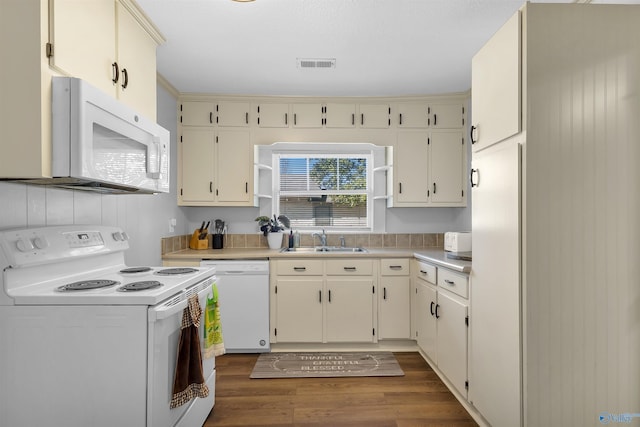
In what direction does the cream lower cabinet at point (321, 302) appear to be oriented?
toward the camera

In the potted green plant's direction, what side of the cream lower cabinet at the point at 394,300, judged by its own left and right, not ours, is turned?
right

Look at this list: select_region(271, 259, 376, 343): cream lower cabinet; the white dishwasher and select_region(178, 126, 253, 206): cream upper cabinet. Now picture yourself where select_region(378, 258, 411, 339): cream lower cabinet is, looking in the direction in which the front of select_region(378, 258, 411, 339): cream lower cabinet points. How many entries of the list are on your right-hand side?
3

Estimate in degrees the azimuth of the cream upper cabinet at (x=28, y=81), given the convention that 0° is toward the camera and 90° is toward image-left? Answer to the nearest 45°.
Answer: approximately 315°

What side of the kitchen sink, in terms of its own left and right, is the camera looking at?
front

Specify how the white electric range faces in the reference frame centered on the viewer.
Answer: facing the viewer and to the right of the viewer

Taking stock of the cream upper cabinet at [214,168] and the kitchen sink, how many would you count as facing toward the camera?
2

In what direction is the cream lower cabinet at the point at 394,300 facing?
toward the camera

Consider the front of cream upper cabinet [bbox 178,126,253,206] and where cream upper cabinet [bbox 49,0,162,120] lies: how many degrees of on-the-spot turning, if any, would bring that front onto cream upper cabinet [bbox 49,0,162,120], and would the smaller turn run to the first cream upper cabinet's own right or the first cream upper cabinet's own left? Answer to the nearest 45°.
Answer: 0° — it already faces it

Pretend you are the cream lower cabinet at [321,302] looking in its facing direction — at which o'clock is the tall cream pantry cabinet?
The tall cream pantry cabinet is roughly at 11 o'clock from the cream lower cabinet.

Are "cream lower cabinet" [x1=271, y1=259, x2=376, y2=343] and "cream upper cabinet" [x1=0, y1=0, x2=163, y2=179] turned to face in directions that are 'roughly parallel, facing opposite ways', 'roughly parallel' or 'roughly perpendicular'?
roughly perpendicular

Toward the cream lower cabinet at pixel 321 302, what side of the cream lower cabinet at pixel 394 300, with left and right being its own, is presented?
right

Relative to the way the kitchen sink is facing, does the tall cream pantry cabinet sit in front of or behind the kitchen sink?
in front

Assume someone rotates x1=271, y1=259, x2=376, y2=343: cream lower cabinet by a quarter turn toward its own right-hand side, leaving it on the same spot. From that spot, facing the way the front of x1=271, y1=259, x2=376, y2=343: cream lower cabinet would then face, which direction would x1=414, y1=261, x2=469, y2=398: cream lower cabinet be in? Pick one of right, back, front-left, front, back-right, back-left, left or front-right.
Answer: back-left
